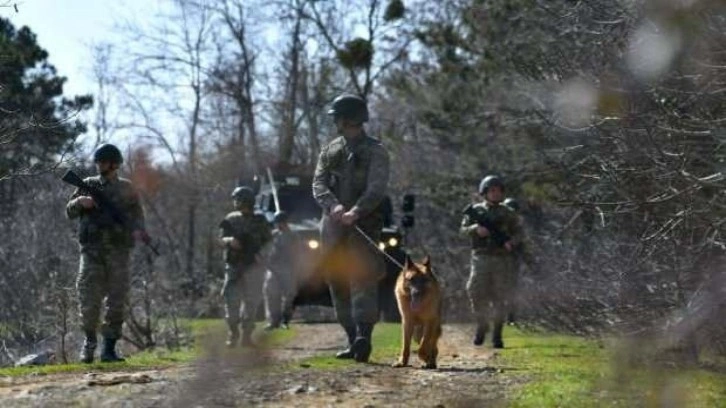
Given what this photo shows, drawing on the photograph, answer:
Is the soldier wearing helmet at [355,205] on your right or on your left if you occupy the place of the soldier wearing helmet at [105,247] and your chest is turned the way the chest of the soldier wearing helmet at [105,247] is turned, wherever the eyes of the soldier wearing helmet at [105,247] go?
on your left

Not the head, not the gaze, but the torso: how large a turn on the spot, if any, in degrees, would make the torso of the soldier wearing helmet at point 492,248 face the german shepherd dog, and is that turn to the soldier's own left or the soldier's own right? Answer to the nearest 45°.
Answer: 0° — they already face it

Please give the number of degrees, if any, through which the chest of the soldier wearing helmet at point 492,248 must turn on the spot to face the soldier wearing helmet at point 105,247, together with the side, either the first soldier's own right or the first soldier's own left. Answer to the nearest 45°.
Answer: approximately 45° to the first soldier's own right

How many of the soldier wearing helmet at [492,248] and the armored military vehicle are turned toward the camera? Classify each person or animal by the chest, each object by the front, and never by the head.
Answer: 2
